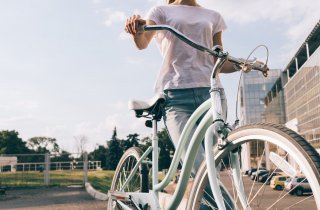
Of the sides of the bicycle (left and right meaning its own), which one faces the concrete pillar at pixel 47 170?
back

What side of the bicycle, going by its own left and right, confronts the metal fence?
back

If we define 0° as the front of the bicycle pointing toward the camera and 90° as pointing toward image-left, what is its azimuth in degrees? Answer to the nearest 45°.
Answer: approximately 315°

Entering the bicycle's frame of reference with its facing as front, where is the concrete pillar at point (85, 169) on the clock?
The concrete pillar is roughly at 7 o'clock from the bicycle.
